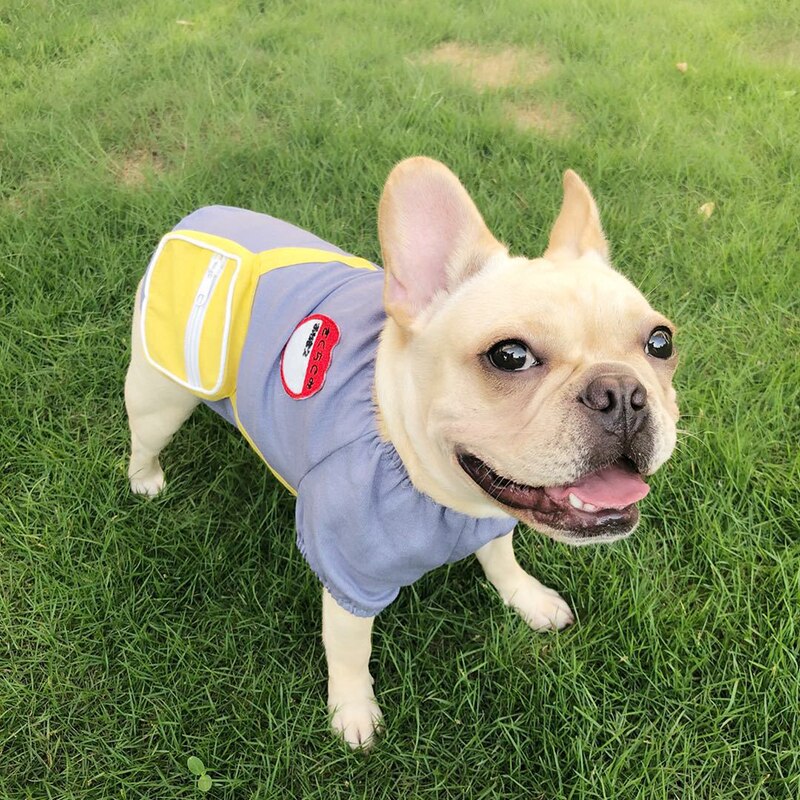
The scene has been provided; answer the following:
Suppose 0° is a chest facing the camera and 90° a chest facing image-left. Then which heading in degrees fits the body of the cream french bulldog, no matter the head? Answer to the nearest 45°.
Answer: approximately 315°
